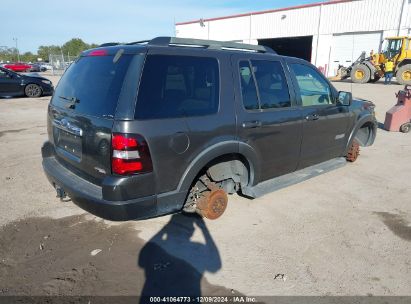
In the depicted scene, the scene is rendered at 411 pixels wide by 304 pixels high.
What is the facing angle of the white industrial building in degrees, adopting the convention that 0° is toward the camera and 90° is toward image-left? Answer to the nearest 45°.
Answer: approximately 45°

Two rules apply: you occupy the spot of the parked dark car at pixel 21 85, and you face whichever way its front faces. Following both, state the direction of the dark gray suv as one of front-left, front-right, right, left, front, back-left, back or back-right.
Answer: right

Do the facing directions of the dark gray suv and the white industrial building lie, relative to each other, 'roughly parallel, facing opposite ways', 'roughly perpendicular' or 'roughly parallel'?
roughly parallel, facing opposite ways

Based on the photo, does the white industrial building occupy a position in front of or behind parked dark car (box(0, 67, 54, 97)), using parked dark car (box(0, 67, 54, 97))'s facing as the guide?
in front

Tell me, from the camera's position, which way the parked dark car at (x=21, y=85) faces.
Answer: facing to the right of the viewer

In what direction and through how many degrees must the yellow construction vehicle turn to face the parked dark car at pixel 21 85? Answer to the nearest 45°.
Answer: approximately 45° to its left

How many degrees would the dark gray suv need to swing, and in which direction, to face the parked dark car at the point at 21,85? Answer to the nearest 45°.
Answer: approximately 90° to its left

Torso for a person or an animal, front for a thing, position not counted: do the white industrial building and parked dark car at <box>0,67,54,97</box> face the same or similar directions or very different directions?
very different directions

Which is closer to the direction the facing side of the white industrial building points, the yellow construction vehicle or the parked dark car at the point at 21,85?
the parked dark car

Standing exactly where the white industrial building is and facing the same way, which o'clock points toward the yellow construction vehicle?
The yellow construction vehicle is roughly at 10 o'clock from the white industrial building.

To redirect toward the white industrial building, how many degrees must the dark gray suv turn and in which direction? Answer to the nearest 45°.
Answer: approximately 45° to its left

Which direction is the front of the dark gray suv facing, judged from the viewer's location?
facing away from the viewer and to the right of the viewer

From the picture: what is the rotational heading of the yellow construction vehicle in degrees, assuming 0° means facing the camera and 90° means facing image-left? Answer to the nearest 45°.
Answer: approximately 90°

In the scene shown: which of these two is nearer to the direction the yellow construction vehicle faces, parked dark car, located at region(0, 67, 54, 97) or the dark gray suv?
the parked dark car
